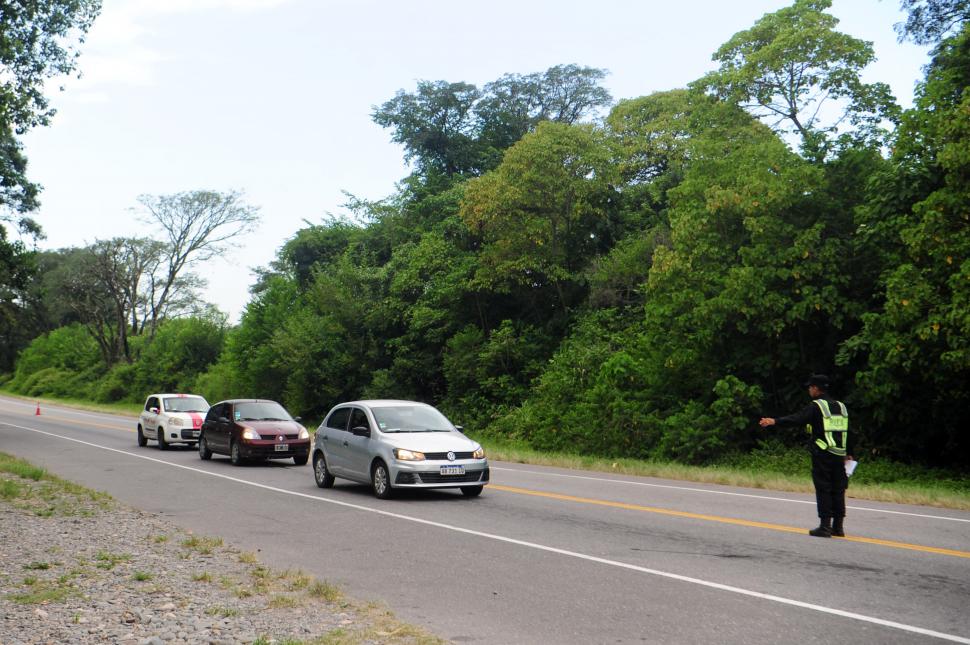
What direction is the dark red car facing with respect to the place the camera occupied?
facing the viewer and to the right of the viewer

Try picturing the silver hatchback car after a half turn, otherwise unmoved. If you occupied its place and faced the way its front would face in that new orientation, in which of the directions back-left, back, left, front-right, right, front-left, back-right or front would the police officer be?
back

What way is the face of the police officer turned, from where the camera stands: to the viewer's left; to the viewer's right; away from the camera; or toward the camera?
to the viewer's left

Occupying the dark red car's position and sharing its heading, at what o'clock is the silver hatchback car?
The silver hatchback car is roughly at 1 o'clock from the dark red car.

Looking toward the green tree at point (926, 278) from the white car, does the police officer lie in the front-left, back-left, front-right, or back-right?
front-right

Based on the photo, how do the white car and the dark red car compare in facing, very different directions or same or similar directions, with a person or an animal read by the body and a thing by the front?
same or similar directions

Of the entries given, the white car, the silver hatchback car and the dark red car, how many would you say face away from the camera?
0

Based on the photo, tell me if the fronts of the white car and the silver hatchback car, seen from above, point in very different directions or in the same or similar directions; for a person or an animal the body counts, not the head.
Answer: same or similar directions

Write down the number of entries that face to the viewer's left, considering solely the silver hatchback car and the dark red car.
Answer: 0

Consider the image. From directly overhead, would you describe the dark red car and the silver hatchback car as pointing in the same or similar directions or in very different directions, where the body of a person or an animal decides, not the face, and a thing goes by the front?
same or similar directions

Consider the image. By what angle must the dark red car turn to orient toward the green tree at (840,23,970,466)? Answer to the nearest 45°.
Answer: approximately 45° to its left

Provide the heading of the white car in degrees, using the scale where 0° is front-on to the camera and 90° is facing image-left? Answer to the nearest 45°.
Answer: approximately 315°

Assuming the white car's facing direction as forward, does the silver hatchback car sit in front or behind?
in front
